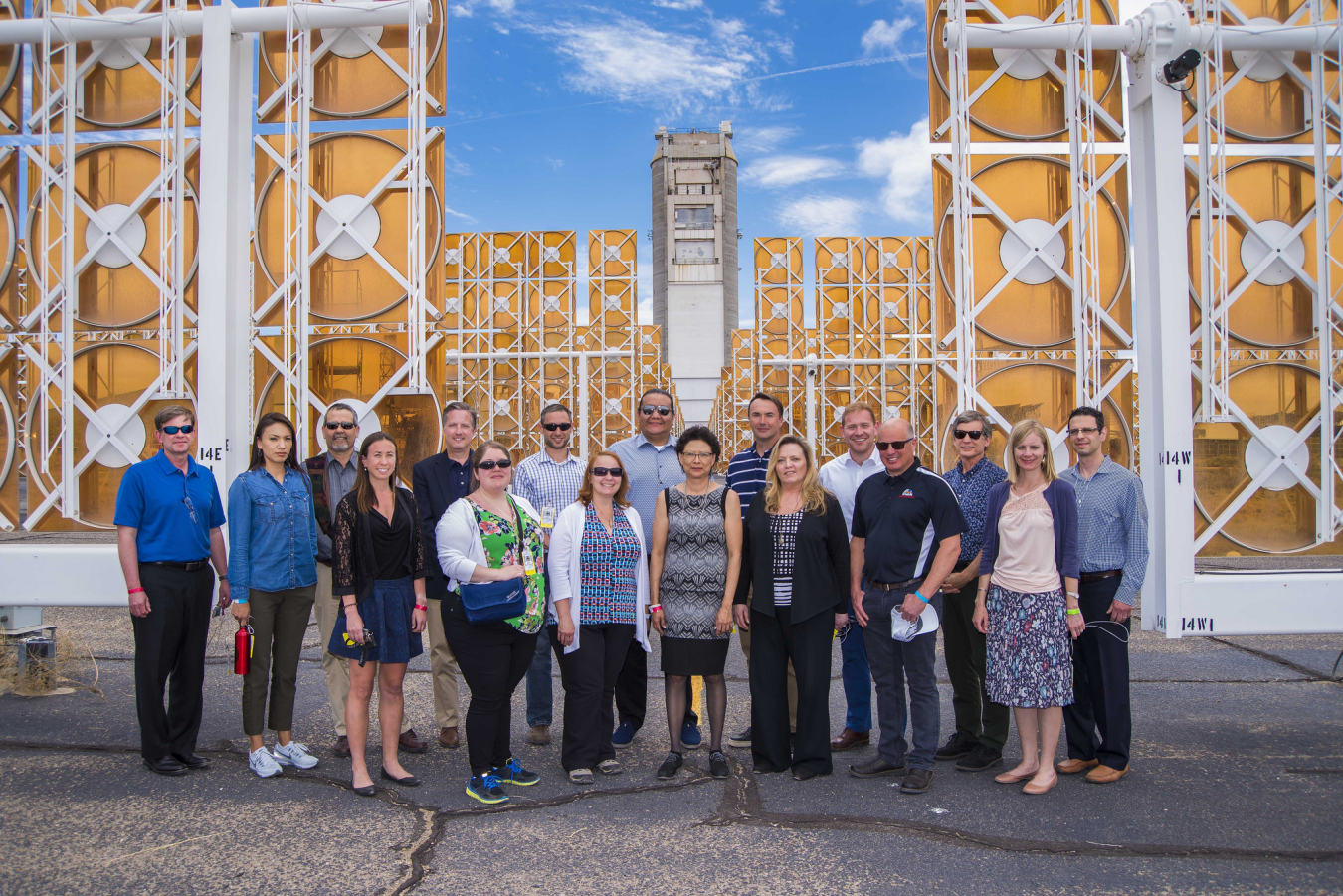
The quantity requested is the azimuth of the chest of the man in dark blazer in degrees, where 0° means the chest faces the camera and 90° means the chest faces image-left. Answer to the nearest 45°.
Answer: approximately 0°

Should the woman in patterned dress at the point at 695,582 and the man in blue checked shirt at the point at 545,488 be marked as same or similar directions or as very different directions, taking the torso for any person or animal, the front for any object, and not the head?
same or similar directions

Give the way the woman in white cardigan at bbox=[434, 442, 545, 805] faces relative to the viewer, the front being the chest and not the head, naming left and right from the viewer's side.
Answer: facing the viewer and to the right of the viewer

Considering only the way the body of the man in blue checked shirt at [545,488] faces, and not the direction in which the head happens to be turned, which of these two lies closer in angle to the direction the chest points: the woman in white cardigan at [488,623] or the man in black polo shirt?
the woman in white cardigan

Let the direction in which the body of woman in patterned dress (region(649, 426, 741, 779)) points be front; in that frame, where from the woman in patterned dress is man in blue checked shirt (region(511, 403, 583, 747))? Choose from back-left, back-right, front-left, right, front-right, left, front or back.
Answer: back-right

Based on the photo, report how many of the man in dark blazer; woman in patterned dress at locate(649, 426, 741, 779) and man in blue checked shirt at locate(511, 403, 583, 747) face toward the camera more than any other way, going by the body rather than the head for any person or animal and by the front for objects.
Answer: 3

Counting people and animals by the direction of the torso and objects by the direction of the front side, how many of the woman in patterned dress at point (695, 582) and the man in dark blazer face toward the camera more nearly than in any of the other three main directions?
2

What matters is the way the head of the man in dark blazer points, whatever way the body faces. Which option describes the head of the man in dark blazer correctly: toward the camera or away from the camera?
toward the camera

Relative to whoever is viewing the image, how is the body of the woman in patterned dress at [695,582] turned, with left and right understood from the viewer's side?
facing the viewer

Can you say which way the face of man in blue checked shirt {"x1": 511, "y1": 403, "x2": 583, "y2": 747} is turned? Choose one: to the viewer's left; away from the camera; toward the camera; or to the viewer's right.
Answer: toward the camera

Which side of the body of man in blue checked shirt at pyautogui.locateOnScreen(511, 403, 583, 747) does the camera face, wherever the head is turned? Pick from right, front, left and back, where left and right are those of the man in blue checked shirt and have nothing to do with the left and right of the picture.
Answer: front
